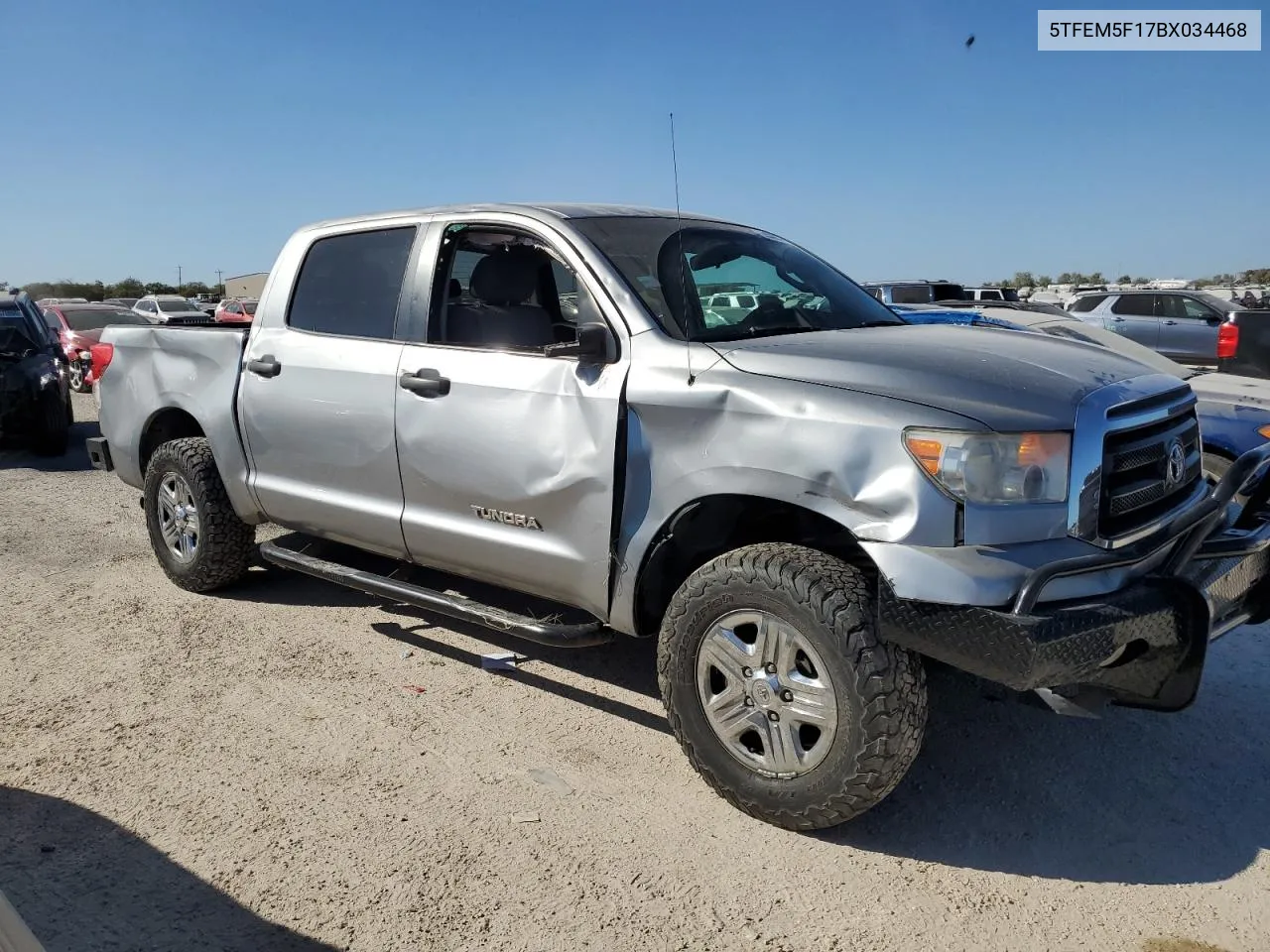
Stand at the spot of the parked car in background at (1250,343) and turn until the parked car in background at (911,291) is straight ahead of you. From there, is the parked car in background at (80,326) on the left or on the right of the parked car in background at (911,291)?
left

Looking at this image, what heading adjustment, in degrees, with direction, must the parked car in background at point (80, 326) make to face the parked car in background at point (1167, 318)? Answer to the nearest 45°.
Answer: approximately 45° to its left

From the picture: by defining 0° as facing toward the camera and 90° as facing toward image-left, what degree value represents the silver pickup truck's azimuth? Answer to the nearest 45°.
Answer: approximately 315°

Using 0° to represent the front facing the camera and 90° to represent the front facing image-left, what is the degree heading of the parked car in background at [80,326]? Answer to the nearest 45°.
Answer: approximately 315°

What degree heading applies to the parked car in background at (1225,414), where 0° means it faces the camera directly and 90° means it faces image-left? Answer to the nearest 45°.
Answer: approximately 315°

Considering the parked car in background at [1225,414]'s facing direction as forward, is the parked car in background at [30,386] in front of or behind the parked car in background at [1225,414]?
behind

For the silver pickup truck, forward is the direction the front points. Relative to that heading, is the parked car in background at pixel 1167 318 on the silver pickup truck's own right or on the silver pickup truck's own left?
on the silver pickup truck's own left

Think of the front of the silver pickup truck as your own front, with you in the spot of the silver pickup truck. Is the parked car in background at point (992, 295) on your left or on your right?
on your left
